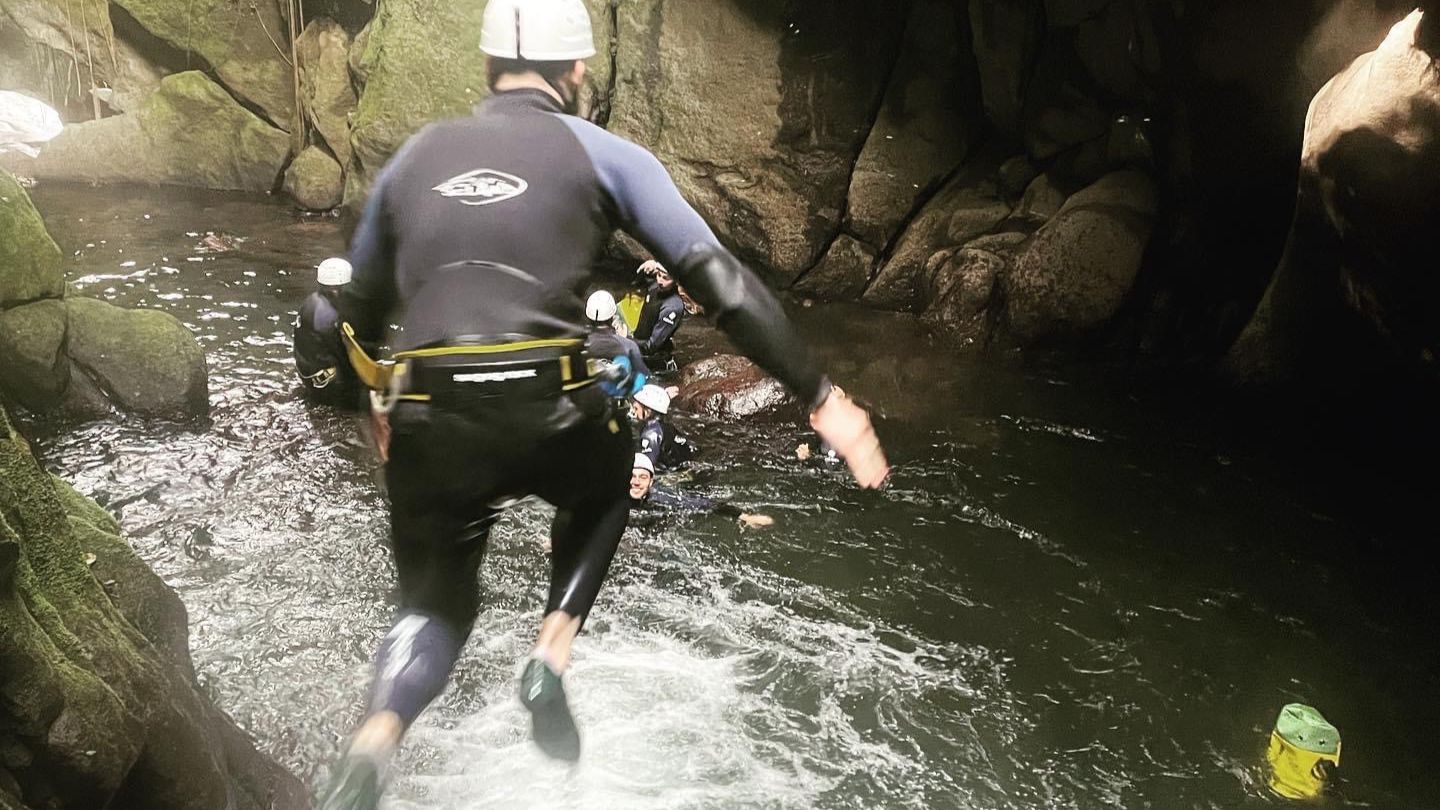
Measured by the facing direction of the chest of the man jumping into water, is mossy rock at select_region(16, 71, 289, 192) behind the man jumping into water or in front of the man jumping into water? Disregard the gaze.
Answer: in front

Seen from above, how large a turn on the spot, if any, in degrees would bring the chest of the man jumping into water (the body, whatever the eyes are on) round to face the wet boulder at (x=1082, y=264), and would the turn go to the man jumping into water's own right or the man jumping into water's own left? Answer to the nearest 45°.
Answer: approximately 45° to the man jumping into water's own right

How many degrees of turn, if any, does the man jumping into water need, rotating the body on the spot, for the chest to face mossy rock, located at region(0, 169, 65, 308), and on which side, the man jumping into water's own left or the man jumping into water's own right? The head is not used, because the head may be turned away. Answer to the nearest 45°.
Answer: approximately 45° to the man jumping into water's own left

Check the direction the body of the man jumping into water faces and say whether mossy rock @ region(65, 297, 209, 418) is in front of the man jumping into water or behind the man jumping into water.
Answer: in front

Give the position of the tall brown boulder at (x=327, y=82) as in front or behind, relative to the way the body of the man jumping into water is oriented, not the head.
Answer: in front

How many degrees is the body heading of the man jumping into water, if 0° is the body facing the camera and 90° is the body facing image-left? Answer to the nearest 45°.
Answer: approximately 180°
